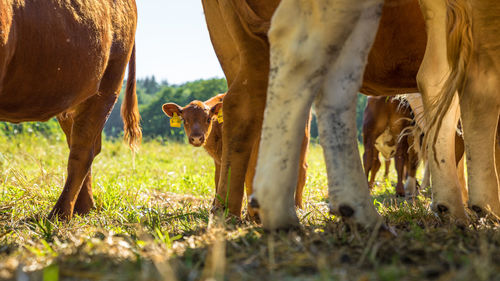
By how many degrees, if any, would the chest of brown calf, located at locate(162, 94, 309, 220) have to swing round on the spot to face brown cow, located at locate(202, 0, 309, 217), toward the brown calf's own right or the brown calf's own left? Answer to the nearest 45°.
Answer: approximately 45° to the brown calf's own left

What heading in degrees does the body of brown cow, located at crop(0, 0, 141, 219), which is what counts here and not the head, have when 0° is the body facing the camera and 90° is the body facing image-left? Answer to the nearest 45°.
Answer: approximately 90°

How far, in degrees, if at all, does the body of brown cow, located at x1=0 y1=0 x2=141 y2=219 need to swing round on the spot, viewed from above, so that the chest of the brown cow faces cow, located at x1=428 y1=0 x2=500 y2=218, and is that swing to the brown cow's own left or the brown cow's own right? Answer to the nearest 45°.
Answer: approximately 135° to the brown cow's own left

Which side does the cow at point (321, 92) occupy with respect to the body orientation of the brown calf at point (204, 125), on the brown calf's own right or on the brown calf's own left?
on the brown calf's own left

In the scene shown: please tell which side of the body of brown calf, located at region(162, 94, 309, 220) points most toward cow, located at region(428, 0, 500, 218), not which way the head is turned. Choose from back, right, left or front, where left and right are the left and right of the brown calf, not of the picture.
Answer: left
